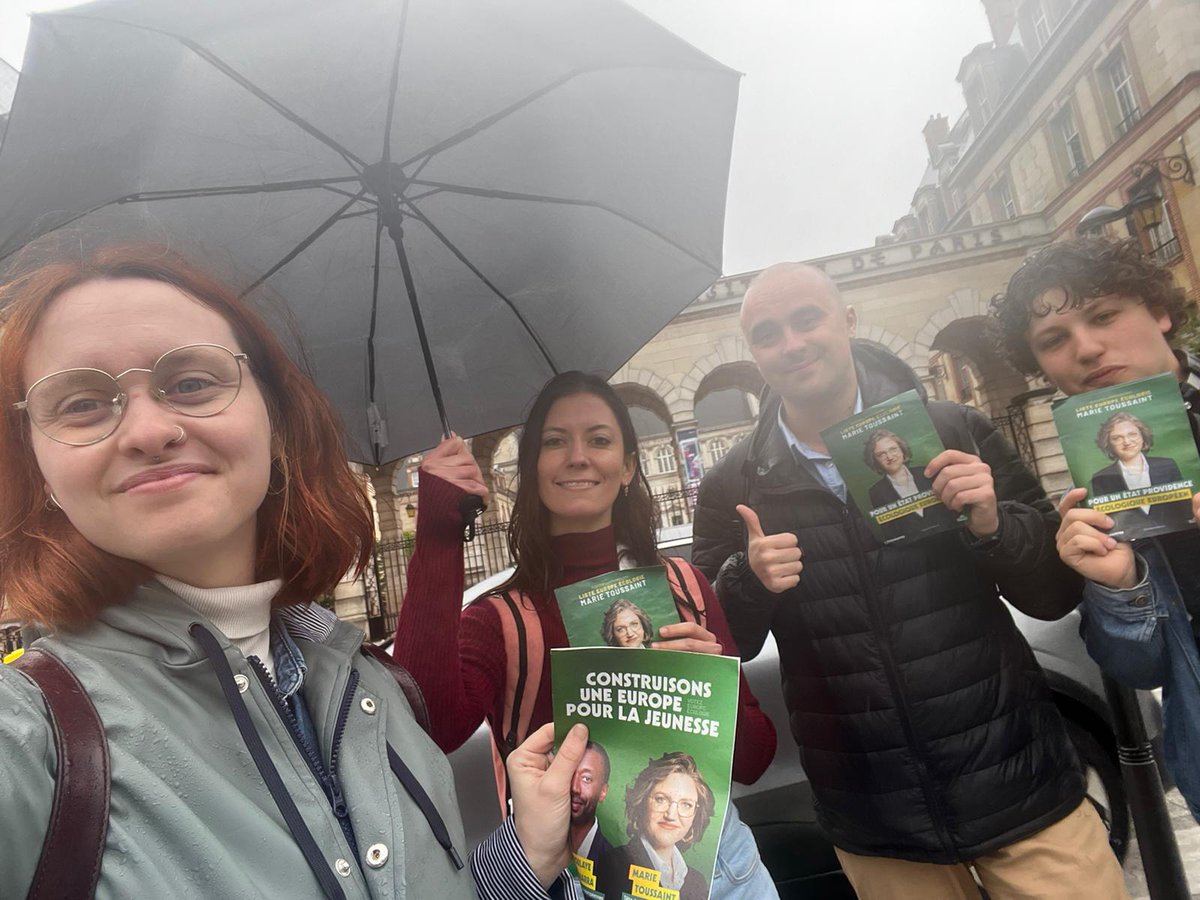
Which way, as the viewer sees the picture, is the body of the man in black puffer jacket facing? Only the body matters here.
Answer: toward the camera

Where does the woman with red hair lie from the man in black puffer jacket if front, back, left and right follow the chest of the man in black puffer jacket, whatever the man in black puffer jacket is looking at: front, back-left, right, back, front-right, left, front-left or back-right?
front-right

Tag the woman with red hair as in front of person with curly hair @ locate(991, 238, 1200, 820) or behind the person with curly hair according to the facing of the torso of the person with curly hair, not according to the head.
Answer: in front

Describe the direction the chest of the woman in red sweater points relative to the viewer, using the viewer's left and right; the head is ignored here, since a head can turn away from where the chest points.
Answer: facing the viewer

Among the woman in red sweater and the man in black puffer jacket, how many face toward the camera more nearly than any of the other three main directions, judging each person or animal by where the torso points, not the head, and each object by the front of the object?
2

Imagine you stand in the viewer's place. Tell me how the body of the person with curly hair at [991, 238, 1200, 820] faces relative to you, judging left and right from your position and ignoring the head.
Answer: facing the viewer and to the left of the viewer

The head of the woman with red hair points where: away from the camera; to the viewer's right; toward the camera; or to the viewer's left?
toward the camera

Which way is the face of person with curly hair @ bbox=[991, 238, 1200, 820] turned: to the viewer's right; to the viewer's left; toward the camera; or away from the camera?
toward the camera

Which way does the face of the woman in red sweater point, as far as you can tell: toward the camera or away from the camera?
toward the camera

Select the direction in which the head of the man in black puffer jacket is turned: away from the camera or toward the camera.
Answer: toward the camera
